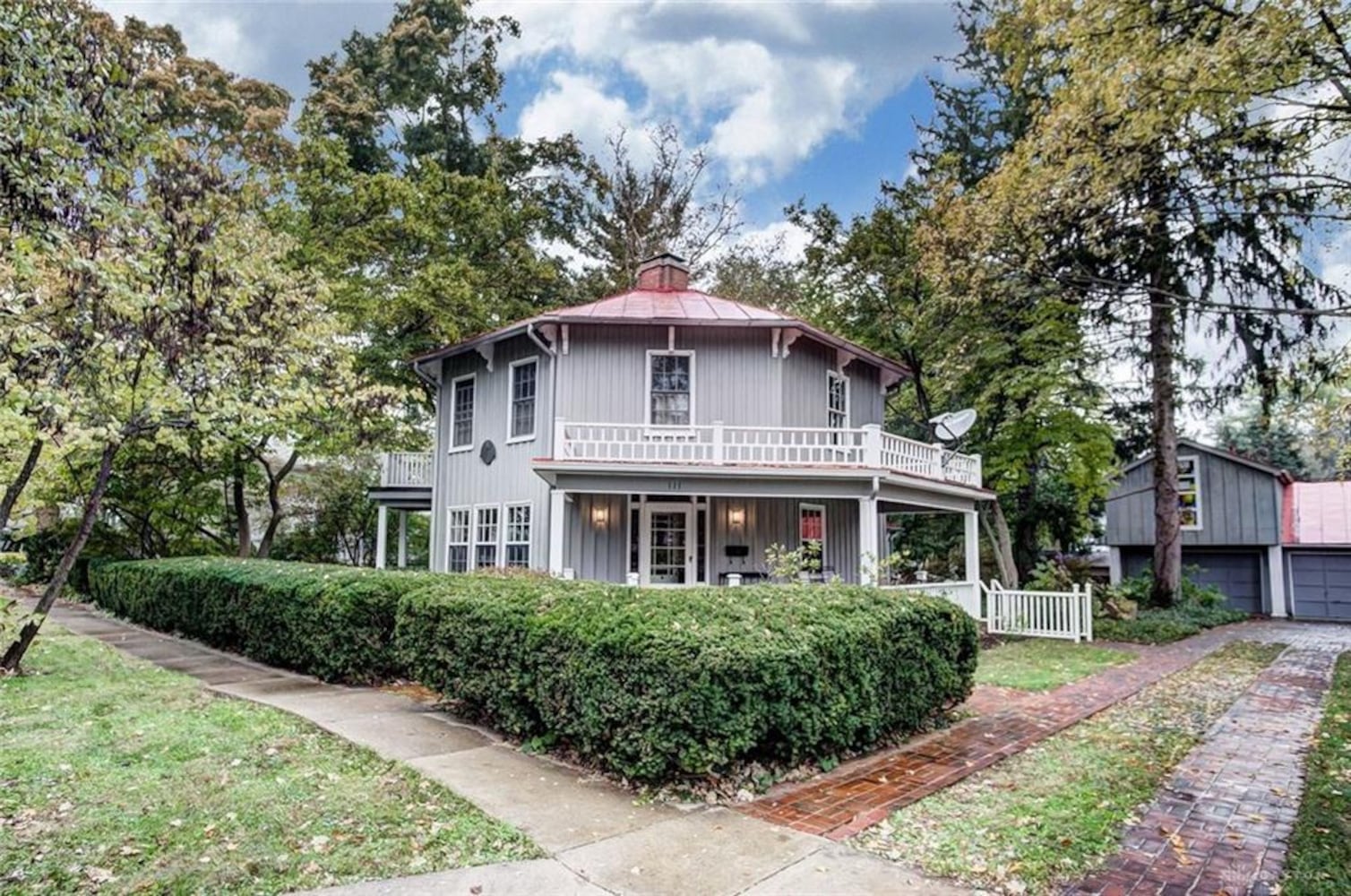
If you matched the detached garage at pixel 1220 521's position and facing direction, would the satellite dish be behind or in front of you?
in front

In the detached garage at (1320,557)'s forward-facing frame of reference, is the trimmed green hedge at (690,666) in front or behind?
in front

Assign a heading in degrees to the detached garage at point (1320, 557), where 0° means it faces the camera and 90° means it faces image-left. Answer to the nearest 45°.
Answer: approximately 0°

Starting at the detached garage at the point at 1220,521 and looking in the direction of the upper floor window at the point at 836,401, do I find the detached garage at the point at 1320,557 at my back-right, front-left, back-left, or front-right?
back-left

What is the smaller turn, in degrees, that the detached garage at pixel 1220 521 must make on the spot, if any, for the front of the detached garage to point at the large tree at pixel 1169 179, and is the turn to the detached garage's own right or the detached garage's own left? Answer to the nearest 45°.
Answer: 0° — it already faces it

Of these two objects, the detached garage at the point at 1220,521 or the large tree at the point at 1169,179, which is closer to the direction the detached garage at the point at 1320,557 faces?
the large tree

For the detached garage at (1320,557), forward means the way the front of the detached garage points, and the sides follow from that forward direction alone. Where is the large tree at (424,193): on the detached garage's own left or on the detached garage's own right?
on the detached garage's own right

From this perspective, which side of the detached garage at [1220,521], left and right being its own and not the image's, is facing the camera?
front

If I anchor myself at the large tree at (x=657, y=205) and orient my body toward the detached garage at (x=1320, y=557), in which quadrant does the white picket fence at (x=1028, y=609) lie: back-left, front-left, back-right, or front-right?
front-right
